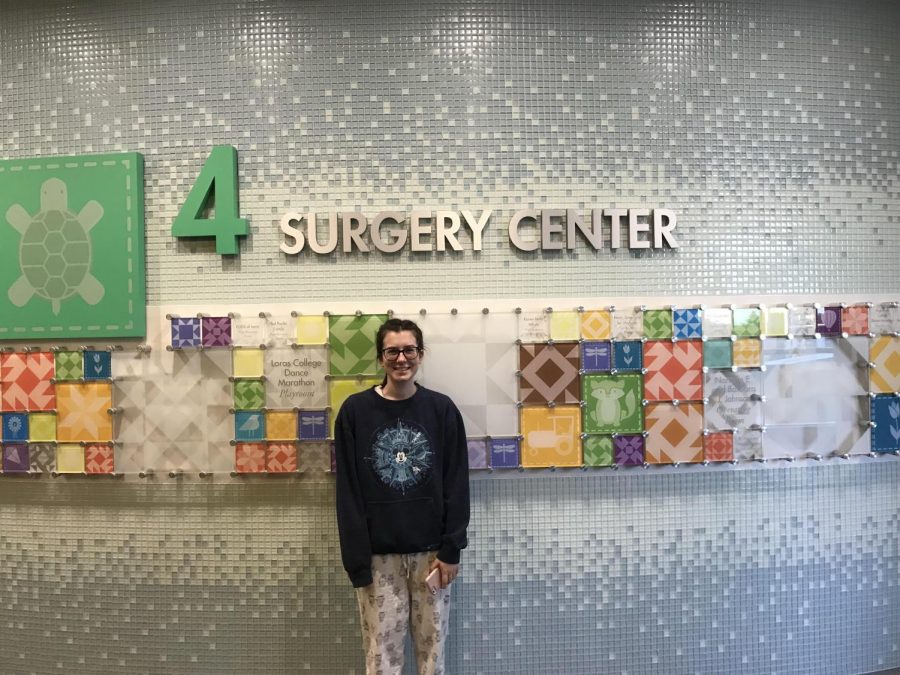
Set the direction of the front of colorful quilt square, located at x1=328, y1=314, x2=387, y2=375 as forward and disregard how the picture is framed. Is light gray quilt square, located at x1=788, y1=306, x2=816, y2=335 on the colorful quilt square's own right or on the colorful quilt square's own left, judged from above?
on the colorful quilt square's own left

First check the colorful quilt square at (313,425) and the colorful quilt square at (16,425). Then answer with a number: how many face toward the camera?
2

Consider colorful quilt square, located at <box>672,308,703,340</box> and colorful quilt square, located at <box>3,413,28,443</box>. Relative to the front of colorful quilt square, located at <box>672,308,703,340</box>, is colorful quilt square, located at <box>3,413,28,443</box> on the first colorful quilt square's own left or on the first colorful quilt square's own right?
on the first colorful quilt square's own right

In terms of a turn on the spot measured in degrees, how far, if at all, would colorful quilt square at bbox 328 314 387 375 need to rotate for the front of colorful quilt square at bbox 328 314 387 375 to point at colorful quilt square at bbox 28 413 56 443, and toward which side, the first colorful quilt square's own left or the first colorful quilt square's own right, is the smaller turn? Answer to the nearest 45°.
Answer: approximately 90° to the first colorful quilt square's own right

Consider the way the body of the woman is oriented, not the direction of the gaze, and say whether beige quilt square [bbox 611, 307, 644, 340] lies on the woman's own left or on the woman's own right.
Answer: on the woman's own left

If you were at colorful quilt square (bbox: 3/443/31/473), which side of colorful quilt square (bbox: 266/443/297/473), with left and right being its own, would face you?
right
